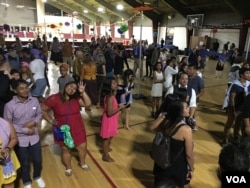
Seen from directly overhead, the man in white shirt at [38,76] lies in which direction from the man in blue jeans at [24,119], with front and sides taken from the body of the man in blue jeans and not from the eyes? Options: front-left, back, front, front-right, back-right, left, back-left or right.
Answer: back-left

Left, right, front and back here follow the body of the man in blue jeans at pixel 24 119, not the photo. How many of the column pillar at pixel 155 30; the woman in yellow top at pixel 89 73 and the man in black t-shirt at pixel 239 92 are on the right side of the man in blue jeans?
0

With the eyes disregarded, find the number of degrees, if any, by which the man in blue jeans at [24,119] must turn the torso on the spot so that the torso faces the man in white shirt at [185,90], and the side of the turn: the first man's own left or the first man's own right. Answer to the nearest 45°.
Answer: approximately 45° to the first man's own left

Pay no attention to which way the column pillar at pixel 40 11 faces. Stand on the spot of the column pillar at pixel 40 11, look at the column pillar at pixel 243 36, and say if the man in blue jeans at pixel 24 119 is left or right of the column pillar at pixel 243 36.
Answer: right

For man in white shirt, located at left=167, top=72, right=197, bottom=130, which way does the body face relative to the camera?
toward the camera

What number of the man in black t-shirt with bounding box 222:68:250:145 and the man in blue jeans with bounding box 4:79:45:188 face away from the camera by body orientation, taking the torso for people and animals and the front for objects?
0

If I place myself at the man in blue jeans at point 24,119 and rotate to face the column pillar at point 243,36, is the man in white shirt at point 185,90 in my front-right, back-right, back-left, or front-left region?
front-right

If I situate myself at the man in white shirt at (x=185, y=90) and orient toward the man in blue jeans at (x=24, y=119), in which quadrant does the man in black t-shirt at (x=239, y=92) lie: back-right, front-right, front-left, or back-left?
back-left

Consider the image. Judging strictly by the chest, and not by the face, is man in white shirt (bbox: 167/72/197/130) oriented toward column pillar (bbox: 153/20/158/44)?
no

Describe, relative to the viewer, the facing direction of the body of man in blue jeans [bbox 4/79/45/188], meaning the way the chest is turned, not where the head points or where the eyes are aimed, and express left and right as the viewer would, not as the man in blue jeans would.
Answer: facing the viewer and to the right of the viewer
